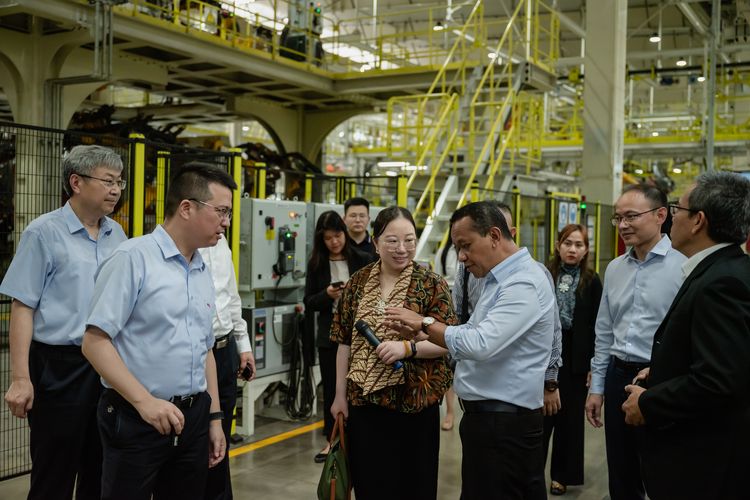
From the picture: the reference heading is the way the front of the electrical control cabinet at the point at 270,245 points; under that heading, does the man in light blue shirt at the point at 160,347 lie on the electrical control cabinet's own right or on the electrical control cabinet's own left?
on the electrical control cabinet's own right

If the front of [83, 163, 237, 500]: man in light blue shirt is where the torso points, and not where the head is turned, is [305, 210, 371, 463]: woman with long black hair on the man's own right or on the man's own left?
on the man's own left

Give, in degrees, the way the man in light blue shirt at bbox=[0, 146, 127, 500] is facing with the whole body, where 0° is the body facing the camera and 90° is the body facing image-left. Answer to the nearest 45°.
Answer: approximately 315°

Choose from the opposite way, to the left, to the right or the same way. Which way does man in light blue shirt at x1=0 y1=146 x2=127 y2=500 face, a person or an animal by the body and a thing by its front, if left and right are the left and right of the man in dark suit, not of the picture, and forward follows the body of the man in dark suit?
the opposite way

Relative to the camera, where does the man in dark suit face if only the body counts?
to the viewer's left

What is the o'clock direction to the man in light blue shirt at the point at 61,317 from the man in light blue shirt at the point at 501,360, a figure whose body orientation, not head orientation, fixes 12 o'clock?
the man in light blue shirt at the point at 61,317 is roughly at 12 o'clock from the man in light blue shirt at the point at 501,360.

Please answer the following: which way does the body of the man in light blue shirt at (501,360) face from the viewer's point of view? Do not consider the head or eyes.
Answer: to the viewer's left

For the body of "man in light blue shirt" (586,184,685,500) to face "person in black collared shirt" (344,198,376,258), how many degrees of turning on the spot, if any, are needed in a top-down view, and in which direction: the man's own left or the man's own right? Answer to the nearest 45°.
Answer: approximately 90° to the man's own right

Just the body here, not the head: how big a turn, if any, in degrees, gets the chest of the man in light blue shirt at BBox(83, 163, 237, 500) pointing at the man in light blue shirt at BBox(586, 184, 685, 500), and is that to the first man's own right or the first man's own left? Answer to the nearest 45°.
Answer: approximately 45° to the first man's own left

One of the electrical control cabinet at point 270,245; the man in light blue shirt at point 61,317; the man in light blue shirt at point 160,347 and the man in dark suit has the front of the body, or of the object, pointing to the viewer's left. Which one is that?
the man in dark suit
